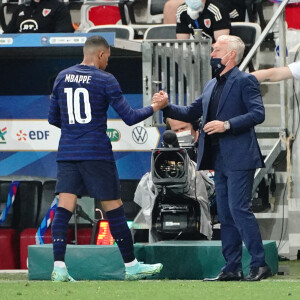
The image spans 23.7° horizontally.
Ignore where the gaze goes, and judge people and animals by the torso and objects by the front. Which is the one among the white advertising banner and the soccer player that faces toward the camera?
the white advertising banner

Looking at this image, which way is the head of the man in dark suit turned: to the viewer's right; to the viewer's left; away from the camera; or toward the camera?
to the viewer's left

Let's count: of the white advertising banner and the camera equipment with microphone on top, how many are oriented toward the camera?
2

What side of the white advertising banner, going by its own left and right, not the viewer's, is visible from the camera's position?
front

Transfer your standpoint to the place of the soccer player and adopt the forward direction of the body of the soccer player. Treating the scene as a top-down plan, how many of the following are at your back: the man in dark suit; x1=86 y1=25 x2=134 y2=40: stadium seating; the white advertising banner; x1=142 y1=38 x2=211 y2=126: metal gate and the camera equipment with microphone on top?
0

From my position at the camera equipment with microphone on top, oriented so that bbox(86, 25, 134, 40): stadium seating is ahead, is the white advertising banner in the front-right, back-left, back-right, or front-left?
front-left

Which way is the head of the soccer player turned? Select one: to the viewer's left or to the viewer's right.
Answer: to the viewer's right

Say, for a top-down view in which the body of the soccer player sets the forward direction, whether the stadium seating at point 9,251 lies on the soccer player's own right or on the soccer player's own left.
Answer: on the soccer player's own left

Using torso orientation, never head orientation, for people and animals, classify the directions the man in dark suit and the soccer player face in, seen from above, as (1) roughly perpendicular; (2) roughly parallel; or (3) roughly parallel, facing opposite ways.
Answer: roughly parallel, facing opposite ways

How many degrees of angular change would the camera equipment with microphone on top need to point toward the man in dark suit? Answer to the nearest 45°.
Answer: approximately 45° to its left

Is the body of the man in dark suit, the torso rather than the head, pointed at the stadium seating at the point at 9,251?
no

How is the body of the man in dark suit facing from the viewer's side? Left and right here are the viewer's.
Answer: facing the viewer and to the left of the viewer

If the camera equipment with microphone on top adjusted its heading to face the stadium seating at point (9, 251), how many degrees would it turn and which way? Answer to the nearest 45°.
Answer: approximately 135° to its right

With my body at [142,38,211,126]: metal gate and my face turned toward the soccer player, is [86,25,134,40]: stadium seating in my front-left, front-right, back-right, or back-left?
back-right
